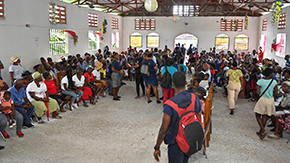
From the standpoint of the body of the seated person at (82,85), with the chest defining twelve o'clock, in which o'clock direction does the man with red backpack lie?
The man with red backpack is roughly at 1 o'clock from the seated person.

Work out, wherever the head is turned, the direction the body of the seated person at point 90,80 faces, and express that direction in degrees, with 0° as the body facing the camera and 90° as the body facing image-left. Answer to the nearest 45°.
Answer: approximately 315°

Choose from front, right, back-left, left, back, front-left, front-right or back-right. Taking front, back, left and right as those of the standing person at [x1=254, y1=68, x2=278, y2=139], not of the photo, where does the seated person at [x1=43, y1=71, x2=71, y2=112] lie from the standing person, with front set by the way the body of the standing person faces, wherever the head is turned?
left

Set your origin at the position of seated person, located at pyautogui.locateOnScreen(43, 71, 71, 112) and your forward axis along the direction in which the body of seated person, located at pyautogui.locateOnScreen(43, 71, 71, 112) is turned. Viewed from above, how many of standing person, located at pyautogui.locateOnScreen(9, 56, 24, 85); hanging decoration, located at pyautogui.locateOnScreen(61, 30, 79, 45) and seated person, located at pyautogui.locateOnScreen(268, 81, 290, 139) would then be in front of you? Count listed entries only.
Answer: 1

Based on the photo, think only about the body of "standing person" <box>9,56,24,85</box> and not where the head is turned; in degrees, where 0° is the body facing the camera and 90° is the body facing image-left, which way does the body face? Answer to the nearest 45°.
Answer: approximately 315°

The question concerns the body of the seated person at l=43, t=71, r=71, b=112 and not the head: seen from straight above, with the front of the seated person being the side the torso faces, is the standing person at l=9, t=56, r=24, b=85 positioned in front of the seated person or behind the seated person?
behind

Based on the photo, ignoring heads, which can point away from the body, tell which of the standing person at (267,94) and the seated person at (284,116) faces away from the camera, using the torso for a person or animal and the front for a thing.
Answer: the standing person
